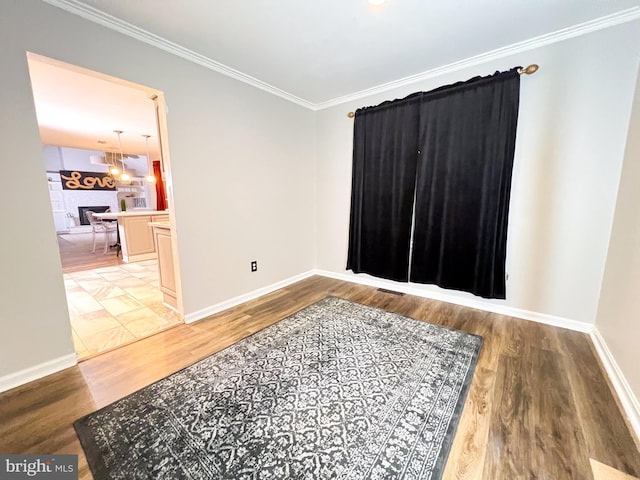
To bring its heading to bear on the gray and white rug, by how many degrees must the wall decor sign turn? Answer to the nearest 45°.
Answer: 0° — it already faces it

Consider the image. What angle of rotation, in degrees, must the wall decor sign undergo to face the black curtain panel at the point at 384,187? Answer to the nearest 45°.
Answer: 0° — it already faces it

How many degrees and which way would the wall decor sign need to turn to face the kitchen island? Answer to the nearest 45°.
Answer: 0° — it already faces it

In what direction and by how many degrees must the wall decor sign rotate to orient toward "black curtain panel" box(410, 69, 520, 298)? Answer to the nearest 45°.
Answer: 0° — it already faces it

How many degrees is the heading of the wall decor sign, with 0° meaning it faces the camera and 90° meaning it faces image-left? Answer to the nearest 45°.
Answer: approximately 0°
